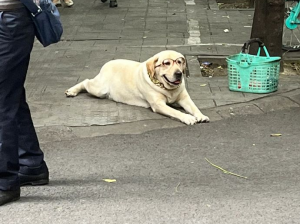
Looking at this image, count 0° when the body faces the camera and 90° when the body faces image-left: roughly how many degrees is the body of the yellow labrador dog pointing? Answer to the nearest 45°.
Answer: approximately 315°

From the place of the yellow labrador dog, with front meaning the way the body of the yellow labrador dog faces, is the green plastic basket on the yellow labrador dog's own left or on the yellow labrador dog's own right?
on the yellow labrador dog's own left
